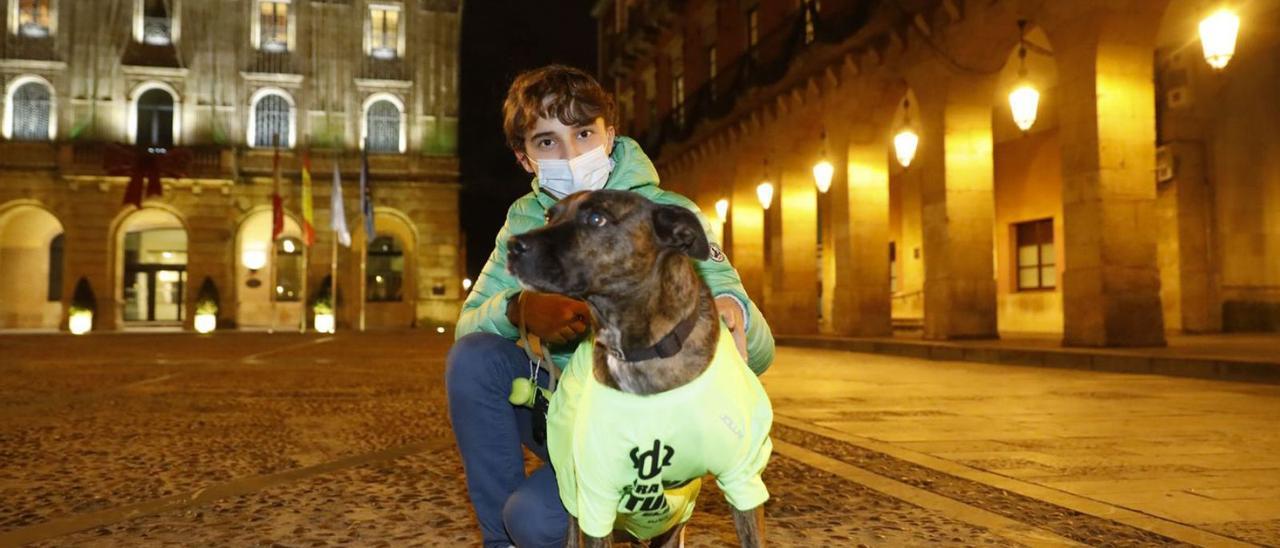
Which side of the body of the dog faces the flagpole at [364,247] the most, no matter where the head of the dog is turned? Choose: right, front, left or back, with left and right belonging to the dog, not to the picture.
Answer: back

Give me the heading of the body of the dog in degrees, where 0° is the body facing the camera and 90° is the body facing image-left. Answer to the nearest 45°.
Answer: approximately 0°
